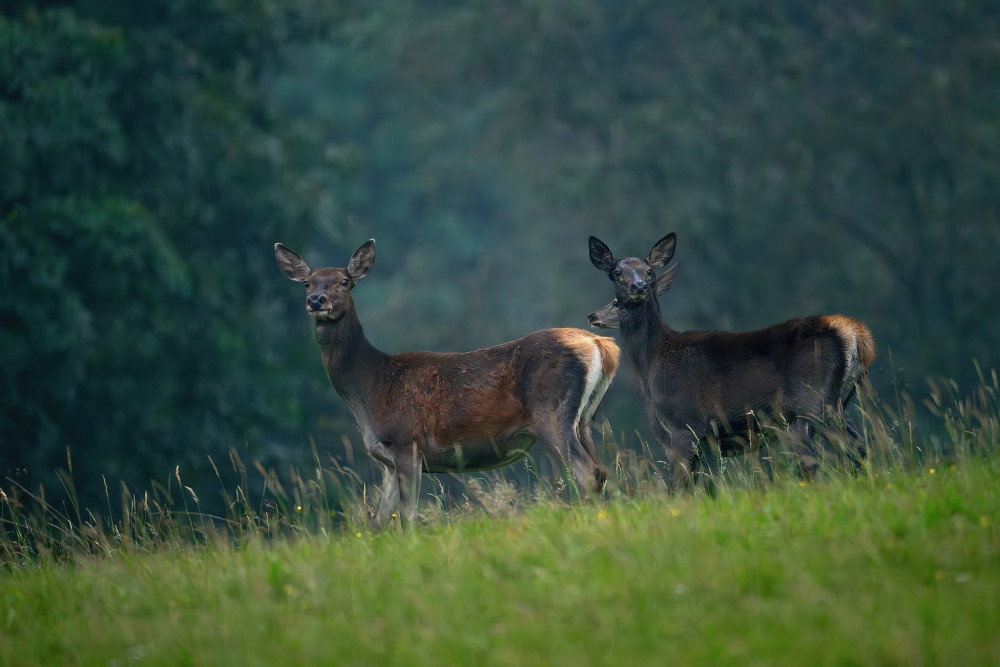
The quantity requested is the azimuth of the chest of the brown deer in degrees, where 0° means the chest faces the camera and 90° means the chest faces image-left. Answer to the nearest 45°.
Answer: approximately 90°

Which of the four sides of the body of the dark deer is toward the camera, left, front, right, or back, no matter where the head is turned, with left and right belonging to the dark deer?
left

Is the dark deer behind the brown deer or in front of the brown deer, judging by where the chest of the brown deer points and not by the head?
behind

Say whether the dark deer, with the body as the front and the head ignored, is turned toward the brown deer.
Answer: yes

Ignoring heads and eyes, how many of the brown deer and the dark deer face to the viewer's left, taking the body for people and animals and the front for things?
2
